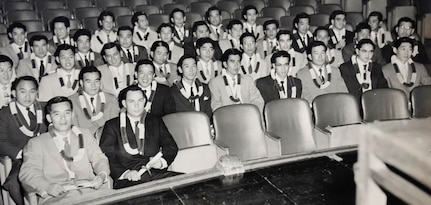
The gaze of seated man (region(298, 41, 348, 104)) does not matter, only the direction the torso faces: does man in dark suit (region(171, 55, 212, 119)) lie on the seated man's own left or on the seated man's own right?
on the seated man's own right

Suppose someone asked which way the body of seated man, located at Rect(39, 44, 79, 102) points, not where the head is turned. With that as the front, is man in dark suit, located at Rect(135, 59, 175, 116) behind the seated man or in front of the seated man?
in front

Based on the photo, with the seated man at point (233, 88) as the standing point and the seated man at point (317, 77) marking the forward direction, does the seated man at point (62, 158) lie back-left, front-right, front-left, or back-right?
back-right

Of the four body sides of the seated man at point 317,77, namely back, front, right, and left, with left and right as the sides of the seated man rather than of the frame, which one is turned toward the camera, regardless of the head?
front

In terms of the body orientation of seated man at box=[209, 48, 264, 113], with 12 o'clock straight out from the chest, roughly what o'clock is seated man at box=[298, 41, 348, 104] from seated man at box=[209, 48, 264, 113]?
seated man at box=[298, 41, 348, 104] is roughly at 10 o'clock from seated man at box=[209, 48, 264, 113].

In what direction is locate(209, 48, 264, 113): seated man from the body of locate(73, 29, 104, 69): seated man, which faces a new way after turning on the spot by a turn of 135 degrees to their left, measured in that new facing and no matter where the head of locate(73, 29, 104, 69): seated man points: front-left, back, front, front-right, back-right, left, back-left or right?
right

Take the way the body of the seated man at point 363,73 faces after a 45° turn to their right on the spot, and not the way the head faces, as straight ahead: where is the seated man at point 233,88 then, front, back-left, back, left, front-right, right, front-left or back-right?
front-right

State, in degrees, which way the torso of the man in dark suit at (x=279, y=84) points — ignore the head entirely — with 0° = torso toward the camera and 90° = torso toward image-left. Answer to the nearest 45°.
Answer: approximately 315°

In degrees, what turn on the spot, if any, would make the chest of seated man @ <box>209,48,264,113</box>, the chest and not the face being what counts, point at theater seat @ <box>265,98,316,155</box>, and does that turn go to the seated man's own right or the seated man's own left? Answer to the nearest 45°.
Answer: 0° — they already face it

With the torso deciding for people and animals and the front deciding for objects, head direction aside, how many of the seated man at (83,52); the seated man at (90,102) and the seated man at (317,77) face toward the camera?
3
